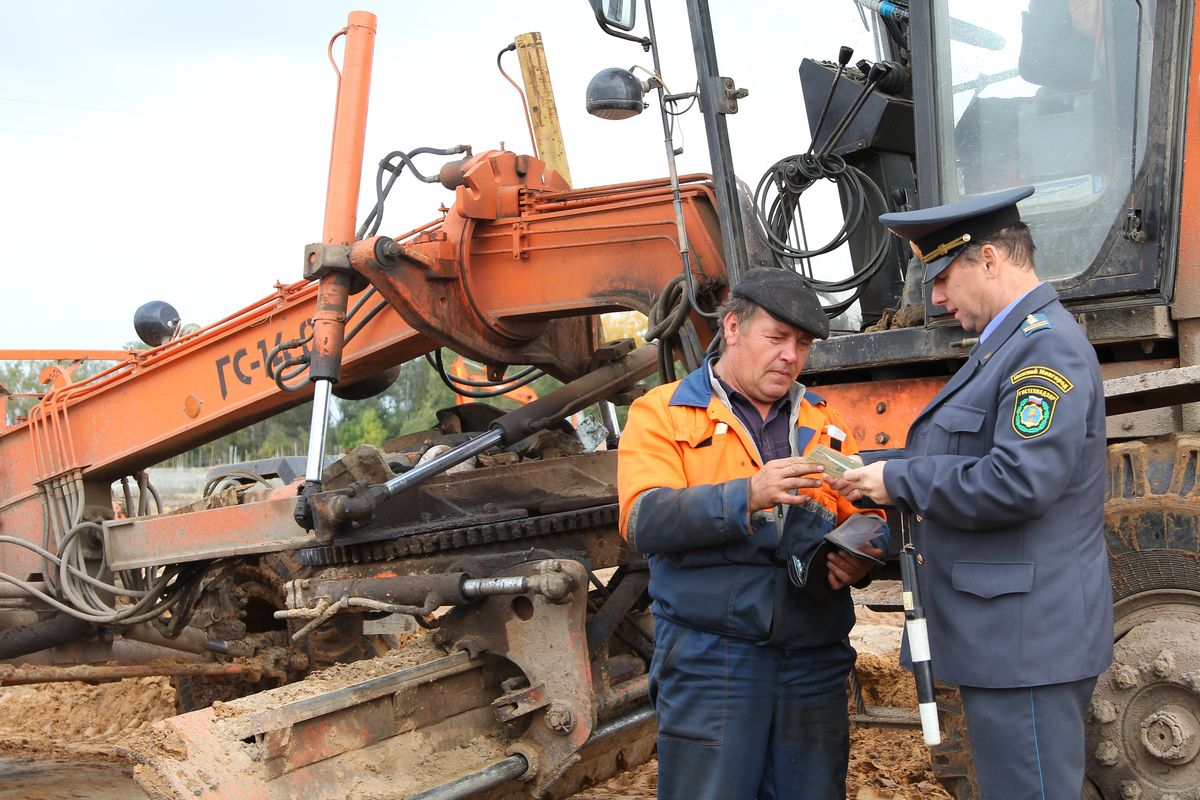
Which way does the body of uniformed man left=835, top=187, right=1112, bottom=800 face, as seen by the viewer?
to the viewer's left

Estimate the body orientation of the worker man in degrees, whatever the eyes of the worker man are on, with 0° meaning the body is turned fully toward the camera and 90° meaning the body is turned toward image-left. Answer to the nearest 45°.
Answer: approximately 315°

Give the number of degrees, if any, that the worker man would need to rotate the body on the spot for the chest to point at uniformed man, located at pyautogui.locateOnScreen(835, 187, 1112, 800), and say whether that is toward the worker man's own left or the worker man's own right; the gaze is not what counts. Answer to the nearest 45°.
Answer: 0° — they already face them

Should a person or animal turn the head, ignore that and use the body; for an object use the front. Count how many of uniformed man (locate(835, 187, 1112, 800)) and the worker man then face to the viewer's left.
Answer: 1

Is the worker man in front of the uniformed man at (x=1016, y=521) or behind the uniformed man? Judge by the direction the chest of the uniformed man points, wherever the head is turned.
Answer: in front
